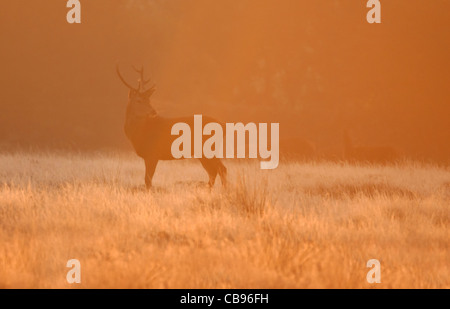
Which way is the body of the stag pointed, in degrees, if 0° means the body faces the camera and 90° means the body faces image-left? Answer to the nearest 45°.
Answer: approximately 90°
